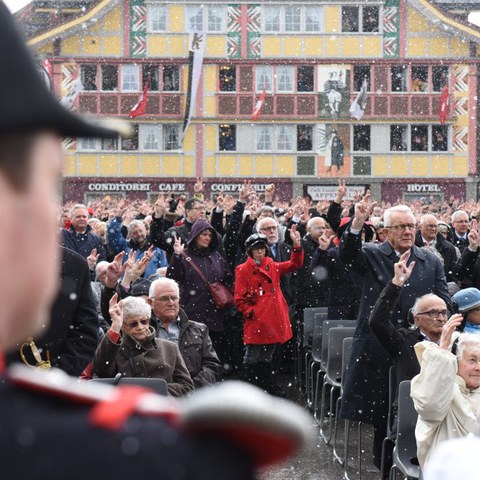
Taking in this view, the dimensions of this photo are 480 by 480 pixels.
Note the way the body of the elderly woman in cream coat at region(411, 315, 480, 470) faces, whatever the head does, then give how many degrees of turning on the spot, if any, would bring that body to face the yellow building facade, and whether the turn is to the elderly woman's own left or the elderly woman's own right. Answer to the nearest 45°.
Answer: approximately 135° to the elderly woman's own left

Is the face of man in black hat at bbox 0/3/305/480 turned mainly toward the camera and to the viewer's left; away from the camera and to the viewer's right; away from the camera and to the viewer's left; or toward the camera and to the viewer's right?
away from the camera and to the viewer's right

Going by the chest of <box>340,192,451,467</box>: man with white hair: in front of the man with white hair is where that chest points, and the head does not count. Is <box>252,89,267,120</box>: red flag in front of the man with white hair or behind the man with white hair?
behind

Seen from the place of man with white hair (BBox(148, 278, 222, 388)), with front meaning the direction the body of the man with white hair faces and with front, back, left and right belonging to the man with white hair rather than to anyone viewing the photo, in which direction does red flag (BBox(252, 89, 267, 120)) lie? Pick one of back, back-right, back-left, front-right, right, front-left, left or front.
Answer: back

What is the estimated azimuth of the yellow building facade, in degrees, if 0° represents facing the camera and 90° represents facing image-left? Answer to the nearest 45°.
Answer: approximately 0°

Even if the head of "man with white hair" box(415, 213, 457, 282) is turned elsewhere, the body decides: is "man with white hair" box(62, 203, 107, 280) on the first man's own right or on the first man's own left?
on the first man's own right

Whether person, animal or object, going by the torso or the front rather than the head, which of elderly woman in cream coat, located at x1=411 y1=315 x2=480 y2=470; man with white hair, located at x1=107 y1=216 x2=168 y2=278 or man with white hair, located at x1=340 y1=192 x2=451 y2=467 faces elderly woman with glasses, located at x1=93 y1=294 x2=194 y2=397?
man with white hair, located at x1=107 y1=216 x2=168 y2=278

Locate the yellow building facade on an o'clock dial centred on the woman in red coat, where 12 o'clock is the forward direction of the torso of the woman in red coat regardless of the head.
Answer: The yellow building facade is roughly at 6 o'clock from the woman in red coat.

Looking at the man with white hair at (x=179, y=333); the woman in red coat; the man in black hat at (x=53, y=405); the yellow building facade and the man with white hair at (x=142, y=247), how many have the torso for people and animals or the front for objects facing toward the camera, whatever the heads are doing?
4

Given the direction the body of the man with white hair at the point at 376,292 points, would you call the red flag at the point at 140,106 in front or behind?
behind

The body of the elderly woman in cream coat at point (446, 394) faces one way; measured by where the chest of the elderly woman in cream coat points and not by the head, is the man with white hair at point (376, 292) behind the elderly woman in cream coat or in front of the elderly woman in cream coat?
behind

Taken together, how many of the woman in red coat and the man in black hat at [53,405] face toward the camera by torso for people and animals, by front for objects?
1

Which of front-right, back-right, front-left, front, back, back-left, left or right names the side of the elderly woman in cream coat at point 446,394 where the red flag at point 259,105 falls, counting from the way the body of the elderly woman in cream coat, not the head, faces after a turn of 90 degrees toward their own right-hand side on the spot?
back-right

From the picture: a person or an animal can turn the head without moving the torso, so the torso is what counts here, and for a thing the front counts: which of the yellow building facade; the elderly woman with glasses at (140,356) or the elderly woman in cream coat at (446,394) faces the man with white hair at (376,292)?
the yellow building facade
